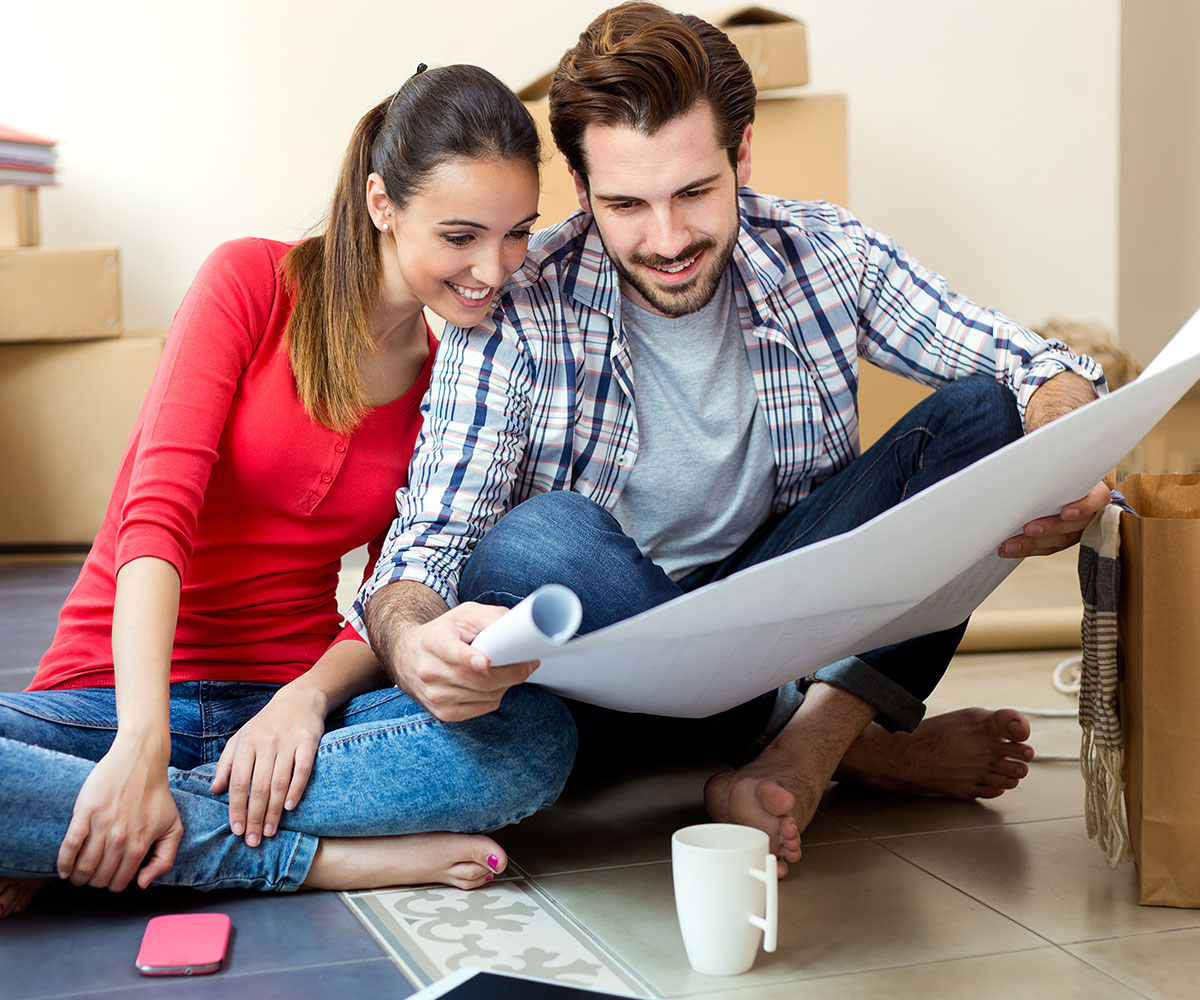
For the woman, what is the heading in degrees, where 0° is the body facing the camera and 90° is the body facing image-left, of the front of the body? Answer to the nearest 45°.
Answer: approximately 315°

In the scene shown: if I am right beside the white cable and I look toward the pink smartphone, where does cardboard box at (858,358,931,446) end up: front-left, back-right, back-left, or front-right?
back-right

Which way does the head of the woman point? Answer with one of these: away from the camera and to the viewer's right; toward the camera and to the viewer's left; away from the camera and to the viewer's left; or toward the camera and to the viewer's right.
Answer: toward the camera and to the viewer's right

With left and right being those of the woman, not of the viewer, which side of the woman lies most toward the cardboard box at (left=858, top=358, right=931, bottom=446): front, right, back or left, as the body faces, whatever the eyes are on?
left

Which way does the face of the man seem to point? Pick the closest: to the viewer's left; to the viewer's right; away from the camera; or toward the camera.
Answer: toward the camera

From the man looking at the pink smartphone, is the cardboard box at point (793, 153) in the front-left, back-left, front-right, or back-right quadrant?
back-right

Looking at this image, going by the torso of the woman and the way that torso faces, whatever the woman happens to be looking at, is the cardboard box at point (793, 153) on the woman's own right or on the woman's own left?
on the woman's own left
